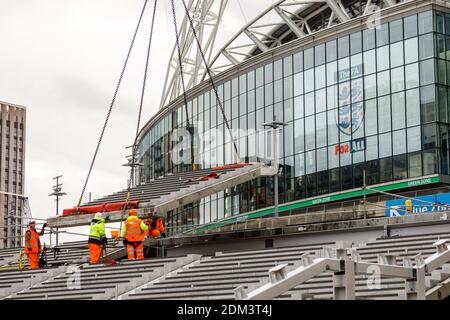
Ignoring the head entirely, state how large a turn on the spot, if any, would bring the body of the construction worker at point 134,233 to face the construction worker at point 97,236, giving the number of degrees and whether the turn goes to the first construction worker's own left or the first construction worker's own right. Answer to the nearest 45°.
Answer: approximately 90° to the first construction worker's own left

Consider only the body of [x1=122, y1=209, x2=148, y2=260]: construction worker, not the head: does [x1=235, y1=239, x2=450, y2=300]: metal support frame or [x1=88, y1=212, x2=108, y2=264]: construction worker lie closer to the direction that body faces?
the construction worker

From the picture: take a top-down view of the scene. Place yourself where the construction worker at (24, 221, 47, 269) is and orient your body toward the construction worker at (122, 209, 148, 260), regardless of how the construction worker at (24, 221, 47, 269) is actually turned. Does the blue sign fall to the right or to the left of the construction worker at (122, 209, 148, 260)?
left

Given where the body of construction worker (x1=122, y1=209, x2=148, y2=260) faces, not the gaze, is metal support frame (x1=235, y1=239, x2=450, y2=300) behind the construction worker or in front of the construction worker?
behind

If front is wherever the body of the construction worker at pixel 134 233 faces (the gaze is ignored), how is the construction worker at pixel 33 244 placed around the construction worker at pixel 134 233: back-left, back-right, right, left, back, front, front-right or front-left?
front-left

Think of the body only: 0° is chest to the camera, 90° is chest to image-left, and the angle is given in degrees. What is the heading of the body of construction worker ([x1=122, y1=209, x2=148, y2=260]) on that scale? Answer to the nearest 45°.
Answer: approximately 180°

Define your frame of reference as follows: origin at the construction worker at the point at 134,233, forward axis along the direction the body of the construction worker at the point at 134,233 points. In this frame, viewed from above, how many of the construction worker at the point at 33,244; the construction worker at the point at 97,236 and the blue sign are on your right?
1

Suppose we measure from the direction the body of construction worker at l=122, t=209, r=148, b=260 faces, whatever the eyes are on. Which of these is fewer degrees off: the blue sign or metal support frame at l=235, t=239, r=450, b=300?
the blue sign
